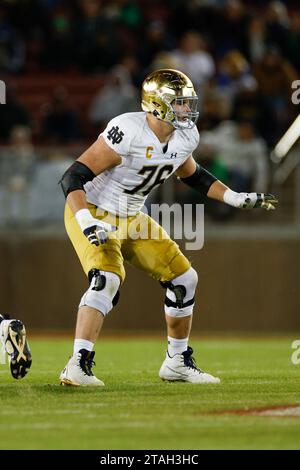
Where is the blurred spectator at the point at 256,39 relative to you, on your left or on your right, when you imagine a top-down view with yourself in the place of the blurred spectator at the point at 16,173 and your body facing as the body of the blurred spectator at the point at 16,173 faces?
on your left

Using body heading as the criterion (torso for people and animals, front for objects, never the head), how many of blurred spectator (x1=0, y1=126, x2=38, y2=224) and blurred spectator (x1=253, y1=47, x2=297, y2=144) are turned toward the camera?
2

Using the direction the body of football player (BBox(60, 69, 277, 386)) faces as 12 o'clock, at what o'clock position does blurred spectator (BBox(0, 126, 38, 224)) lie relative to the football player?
The blurred spectator is roughly at 7 o'clock from the football player.

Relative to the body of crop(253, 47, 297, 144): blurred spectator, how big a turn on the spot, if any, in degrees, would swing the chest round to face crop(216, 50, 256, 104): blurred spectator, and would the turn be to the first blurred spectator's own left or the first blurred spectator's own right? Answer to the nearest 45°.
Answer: approximately 90° to the first blurred spectator's own right

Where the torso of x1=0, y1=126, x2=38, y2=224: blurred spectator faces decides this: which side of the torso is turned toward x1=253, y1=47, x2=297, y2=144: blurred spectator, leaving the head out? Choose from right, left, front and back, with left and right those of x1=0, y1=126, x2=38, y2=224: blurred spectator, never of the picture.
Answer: left

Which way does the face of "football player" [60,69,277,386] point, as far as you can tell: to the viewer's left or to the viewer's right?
to the viewer's right

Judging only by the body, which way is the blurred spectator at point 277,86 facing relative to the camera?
toward the camera

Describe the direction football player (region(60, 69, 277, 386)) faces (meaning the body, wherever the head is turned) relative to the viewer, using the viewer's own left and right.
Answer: facing the viewer and to the right of the viewer

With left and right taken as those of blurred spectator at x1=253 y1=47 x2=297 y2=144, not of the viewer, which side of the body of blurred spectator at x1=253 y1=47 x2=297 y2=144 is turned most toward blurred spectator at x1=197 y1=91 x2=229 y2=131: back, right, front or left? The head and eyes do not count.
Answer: right
